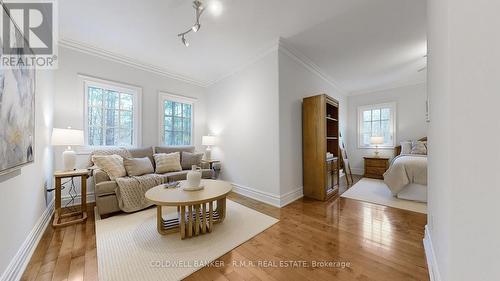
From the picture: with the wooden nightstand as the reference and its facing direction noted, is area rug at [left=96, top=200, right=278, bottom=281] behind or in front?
in front

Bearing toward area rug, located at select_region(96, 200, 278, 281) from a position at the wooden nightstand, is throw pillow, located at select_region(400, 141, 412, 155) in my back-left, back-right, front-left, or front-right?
back-left

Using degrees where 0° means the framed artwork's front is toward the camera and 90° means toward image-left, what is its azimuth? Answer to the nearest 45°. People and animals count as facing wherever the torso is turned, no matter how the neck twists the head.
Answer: approximately 315°

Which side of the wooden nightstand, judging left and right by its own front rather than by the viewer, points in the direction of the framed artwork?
front

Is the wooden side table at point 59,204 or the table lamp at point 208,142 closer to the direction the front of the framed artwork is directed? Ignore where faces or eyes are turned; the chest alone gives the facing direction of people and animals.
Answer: the table lamp

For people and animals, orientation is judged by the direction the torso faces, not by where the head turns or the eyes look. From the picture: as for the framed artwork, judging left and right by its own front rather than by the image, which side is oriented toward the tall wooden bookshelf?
front

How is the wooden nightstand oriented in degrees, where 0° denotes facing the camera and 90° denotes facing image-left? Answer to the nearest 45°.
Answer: approximately 0°

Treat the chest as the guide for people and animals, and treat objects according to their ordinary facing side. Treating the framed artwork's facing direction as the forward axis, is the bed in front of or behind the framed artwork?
in front

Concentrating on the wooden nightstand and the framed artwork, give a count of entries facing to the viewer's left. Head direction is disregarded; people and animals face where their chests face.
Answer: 0
